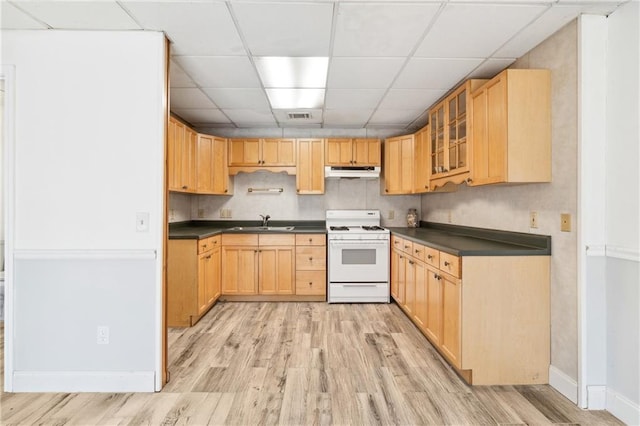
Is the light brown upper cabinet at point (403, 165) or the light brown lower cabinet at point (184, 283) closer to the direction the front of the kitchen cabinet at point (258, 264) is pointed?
the light brown lower cabinet

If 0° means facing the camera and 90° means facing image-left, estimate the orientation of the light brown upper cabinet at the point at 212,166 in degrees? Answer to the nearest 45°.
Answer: approximately 315°

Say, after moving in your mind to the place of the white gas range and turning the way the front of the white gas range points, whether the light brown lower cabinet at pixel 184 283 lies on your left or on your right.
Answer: on your right

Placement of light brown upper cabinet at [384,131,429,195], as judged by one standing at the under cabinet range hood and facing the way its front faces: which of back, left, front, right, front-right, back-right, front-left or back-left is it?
left

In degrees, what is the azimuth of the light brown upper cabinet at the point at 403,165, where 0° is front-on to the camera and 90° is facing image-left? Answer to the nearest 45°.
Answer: approximately 45°

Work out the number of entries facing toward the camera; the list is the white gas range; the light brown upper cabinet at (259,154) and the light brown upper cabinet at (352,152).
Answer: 3

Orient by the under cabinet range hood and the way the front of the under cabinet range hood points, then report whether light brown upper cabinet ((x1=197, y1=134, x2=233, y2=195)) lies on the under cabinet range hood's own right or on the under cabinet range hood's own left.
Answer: on the under cabinet range hood's own right

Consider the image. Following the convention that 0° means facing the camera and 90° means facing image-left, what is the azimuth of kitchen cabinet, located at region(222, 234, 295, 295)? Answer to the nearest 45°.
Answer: approximately 0°

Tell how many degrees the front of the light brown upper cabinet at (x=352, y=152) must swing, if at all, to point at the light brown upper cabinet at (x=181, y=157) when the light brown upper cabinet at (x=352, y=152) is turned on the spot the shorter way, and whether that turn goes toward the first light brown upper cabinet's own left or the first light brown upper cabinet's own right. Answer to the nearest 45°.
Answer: approximately 45° to the first light brown upper cabinet's own right

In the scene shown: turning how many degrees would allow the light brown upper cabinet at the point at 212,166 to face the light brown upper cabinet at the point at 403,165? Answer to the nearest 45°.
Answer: approximately 45° to its left
